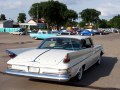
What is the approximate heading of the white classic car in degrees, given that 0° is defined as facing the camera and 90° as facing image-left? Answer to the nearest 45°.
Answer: approximately 225°
